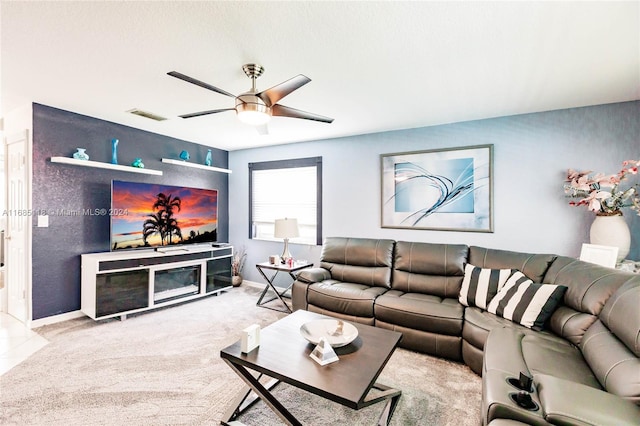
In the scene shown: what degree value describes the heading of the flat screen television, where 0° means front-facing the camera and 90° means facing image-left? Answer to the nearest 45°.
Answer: approximately 315°

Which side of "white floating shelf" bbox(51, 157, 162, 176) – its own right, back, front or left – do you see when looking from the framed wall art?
front

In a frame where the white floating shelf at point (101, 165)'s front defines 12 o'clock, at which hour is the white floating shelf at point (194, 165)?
the white floating shelf at point (194, 165) is roughly at 10 o'clock from the white floating shelf at point (101, 165).

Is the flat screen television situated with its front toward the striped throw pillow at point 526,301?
yes

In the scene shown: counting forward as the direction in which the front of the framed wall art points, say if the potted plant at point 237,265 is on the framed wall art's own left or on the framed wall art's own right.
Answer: on the framed wall art's own right

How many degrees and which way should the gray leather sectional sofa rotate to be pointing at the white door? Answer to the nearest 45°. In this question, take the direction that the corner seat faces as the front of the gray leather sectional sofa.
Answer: approximately 45° to its right

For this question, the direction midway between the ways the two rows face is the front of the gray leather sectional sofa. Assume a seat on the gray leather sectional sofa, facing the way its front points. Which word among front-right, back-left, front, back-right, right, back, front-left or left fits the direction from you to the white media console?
front-right

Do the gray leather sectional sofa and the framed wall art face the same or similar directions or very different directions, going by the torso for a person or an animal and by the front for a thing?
same or similar directions

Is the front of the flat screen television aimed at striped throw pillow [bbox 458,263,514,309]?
yes

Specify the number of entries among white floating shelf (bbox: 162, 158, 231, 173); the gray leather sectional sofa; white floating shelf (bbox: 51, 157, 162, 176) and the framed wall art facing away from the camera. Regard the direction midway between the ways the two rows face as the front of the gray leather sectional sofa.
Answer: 0

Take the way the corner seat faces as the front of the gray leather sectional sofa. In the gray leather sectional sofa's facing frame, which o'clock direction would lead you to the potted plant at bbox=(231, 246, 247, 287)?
The potted plant is roughly at 2 o'clock from the gray leather sectional sofa.

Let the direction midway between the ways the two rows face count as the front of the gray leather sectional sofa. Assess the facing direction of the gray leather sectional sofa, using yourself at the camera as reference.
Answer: facing the viewer and to the left of the viewer

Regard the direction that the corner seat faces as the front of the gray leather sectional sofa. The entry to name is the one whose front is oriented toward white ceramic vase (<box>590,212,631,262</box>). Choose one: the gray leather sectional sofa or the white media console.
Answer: the white media console

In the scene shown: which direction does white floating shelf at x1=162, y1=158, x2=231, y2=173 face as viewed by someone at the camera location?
facing the viewer and to the right of the viewer

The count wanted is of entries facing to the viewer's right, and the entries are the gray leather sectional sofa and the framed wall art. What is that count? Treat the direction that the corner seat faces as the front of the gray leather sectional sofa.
0

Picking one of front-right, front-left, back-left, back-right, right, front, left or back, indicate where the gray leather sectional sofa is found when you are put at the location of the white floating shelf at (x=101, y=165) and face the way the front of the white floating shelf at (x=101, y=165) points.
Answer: front

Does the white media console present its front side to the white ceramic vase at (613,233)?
yes
